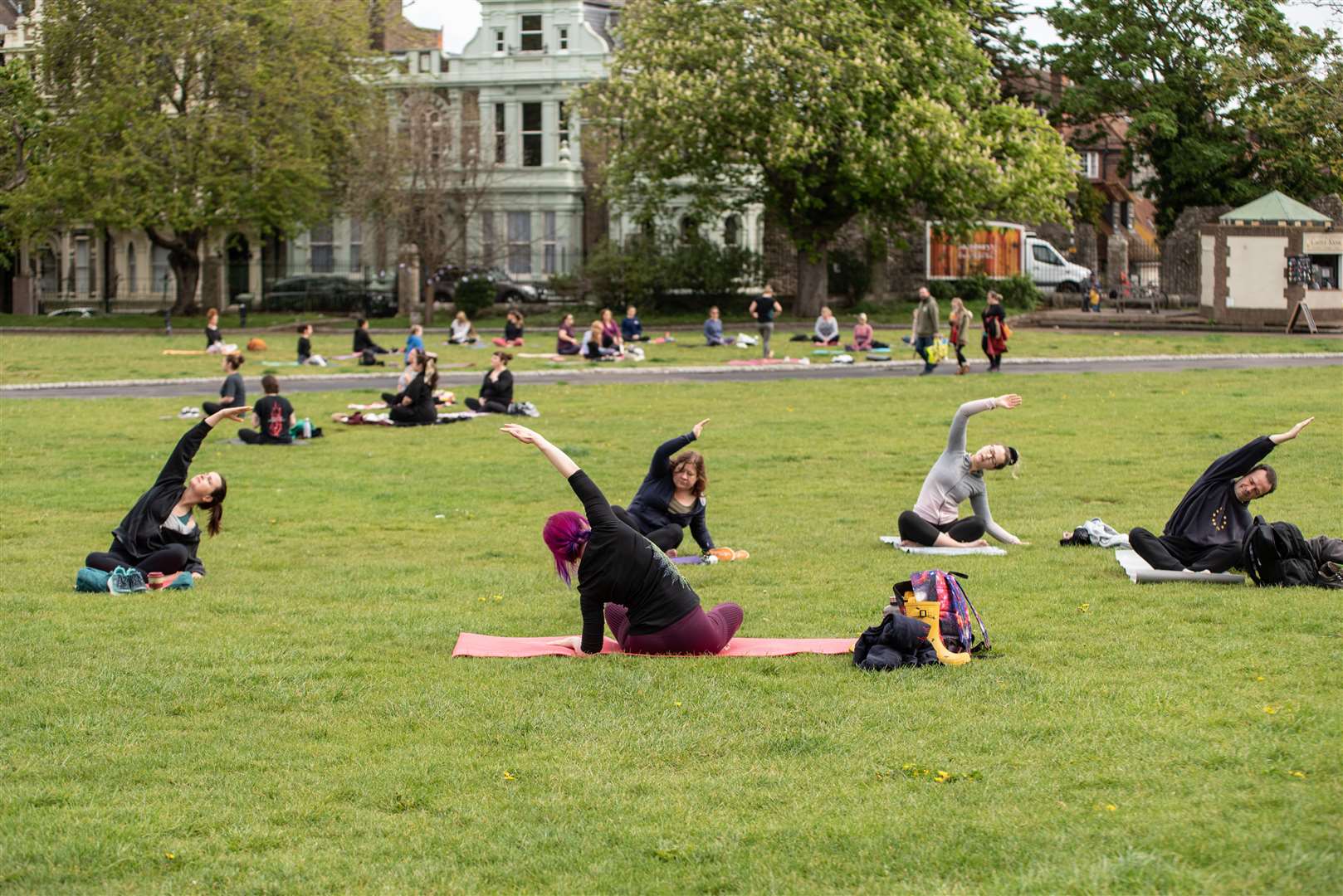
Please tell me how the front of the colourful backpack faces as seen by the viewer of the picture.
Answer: facing the viewer and to the left of the viewer

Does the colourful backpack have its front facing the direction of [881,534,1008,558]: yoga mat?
no

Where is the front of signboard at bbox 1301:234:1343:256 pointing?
toward the camera

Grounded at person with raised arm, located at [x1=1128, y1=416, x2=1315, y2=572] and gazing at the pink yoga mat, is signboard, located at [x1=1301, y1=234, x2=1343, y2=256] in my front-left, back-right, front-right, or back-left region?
back-right

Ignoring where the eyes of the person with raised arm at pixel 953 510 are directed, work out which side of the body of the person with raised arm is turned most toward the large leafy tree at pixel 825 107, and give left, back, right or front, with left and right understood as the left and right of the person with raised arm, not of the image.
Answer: back

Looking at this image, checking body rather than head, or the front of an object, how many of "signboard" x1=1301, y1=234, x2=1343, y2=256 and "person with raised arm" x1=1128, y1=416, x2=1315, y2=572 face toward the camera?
2

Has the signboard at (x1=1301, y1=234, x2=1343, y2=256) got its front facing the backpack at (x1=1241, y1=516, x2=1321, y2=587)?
yes

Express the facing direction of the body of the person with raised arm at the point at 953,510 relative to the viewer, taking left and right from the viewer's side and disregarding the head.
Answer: facing the viewer

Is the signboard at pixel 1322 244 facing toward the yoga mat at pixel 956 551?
yes

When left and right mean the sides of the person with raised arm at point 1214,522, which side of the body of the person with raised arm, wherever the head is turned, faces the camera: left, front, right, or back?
front

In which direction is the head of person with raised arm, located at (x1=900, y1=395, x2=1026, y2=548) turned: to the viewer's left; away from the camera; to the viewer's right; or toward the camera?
toward the camera

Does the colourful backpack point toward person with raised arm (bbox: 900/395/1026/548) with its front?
no

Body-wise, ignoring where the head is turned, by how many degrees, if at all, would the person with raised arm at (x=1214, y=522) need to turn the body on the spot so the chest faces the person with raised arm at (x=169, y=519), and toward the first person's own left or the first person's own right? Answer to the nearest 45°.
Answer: approximately 90° to the first person's own right

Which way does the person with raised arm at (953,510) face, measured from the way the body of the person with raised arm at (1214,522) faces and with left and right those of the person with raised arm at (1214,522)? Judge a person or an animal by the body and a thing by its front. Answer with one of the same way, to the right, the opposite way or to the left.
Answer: the same way

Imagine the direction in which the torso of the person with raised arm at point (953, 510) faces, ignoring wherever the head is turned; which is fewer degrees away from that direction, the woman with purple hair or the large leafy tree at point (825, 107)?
the woman with purple hair

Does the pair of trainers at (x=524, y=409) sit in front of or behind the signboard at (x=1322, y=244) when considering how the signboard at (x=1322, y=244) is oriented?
in front
